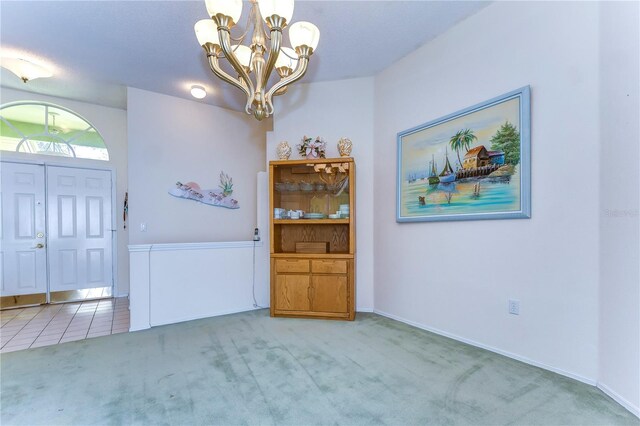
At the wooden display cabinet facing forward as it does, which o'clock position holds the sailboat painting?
The sailboat painting is roughly at 10 o'clock from the wooden display cabinet.

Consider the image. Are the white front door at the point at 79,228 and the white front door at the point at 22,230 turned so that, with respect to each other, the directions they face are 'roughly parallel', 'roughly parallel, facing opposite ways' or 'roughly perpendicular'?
roughly parallel

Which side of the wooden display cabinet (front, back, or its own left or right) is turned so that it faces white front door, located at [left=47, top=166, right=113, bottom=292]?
right

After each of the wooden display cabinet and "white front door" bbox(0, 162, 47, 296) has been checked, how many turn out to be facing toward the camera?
2

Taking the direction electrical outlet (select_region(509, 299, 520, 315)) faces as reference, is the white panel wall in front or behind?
in front

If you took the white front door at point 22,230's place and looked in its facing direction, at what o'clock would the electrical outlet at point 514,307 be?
The electrical outlet is roughly at 11 o'clock from the white front door.

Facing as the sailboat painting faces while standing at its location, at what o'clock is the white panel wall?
The white panel wall is roughly at 1 o'clock from the sailboat painting.

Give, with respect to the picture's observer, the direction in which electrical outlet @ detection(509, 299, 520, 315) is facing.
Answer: facing the viewer and to the left of the viewer

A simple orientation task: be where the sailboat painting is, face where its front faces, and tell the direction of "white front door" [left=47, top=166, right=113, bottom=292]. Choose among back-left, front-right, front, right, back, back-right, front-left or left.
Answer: front-right

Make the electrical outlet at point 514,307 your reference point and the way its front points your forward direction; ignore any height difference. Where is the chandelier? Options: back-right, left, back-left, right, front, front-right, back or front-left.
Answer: front

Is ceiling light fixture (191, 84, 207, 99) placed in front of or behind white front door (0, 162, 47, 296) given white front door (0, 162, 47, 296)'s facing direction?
in front

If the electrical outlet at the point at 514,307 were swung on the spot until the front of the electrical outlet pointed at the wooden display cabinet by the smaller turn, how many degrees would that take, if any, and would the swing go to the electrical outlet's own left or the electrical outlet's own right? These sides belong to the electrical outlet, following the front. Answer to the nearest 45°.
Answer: approximately 45° to the electrical outlet's own right

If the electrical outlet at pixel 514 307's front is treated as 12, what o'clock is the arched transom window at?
The arched transom window is roughly at 1 o'clock from the electrical outlet.

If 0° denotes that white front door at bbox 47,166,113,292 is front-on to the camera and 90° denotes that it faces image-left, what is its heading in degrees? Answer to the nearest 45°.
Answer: approximately 0°

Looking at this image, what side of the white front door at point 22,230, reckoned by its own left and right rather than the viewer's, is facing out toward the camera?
front

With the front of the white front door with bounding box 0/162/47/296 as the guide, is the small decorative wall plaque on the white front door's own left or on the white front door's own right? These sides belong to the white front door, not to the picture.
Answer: on the white front door's own left

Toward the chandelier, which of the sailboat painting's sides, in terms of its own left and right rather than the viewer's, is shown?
front

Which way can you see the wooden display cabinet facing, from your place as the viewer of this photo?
facing the viewer

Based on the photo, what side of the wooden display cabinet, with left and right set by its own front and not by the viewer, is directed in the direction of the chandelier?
front

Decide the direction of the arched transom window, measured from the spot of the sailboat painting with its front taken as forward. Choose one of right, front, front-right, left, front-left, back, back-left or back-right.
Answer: front-right

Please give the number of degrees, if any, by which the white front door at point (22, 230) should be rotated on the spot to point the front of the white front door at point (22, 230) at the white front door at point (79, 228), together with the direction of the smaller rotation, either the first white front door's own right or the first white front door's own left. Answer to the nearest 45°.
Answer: approximately 90° to the first white front door's own left
